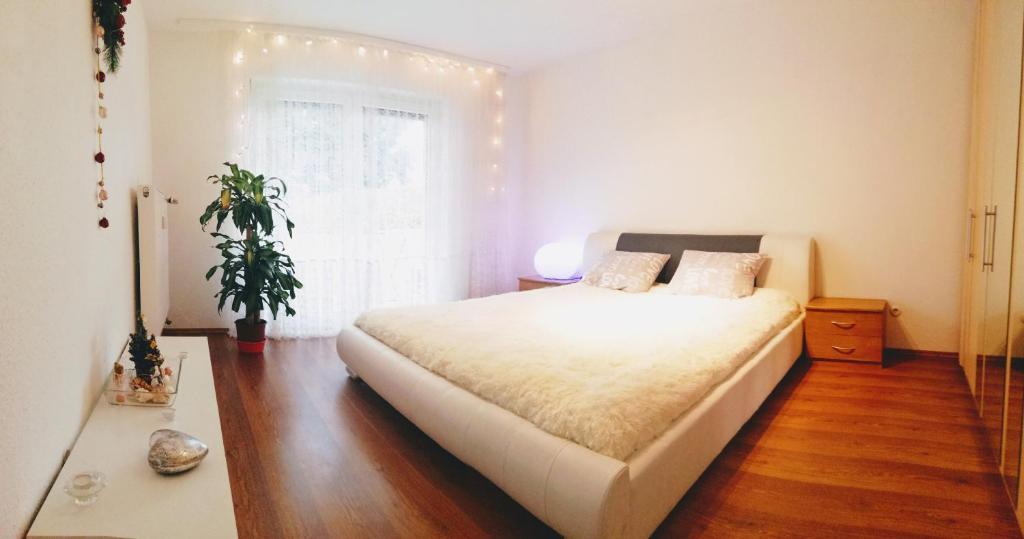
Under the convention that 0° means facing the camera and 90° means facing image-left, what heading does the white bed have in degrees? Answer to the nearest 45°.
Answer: approximately 45°

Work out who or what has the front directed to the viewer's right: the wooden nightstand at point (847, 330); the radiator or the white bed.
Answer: the radiator

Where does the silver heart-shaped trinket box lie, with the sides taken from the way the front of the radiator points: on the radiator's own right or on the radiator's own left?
on the radiator's own right

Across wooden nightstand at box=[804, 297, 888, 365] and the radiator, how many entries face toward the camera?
1

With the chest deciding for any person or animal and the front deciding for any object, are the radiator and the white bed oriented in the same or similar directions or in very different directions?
very different directions

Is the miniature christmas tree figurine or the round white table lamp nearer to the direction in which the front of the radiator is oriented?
the round white table lamp

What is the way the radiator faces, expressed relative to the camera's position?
facing to the right of the viewer

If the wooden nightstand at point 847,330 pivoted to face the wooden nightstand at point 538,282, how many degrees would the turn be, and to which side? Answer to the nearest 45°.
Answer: approximately 90° to its right

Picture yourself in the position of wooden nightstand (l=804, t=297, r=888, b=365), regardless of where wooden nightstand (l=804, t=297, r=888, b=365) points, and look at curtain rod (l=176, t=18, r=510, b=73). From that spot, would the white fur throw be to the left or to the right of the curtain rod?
left
